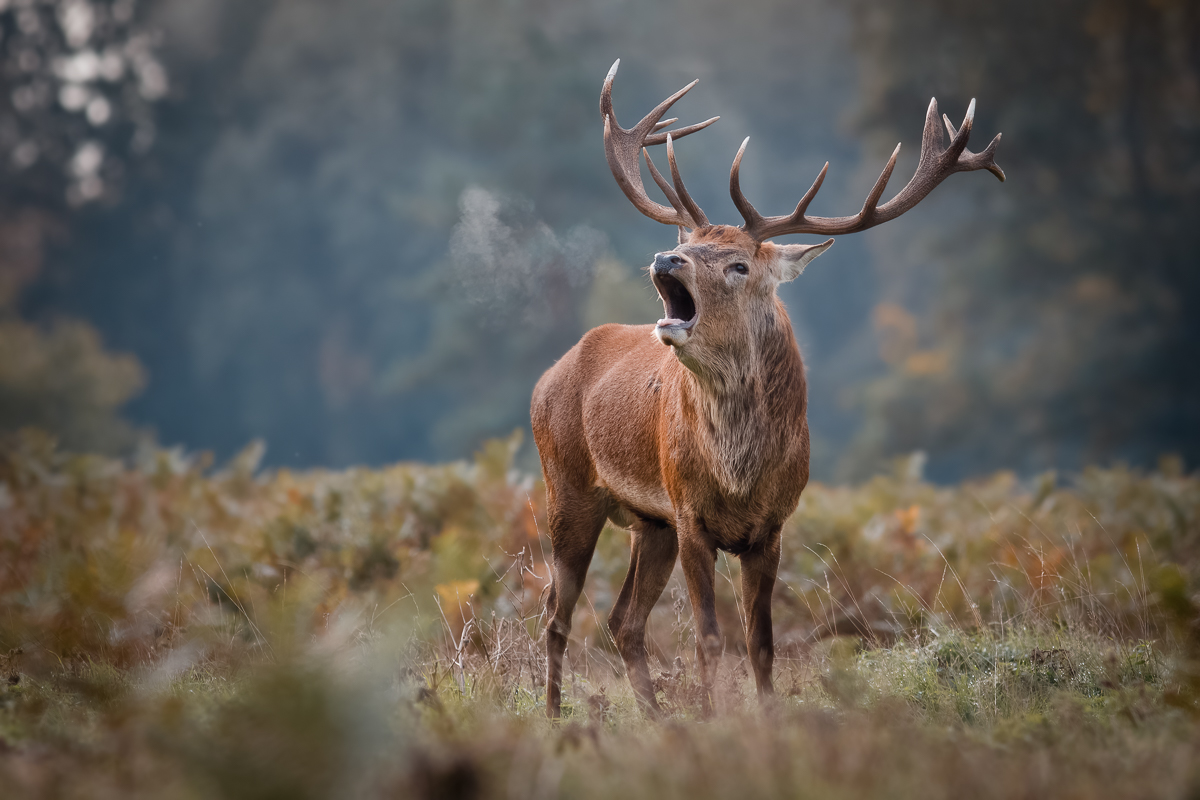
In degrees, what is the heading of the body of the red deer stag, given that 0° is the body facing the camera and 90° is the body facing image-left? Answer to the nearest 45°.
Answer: approximately 315°
